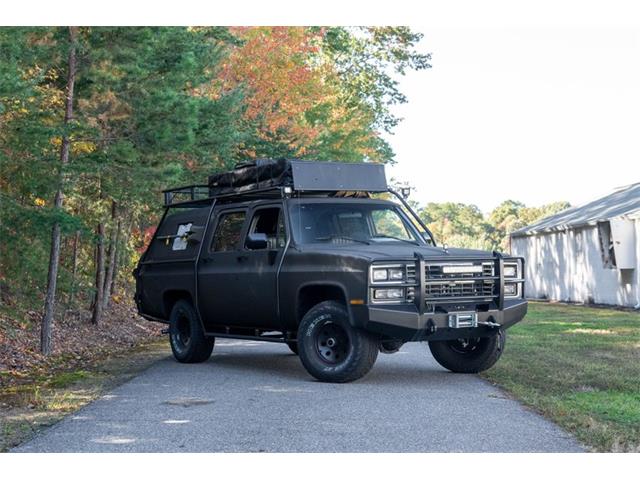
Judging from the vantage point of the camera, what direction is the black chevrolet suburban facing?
facing the viewer and to the right of the viewer

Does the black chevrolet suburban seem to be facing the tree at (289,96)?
no

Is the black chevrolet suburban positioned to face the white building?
no

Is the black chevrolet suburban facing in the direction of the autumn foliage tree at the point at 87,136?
no
